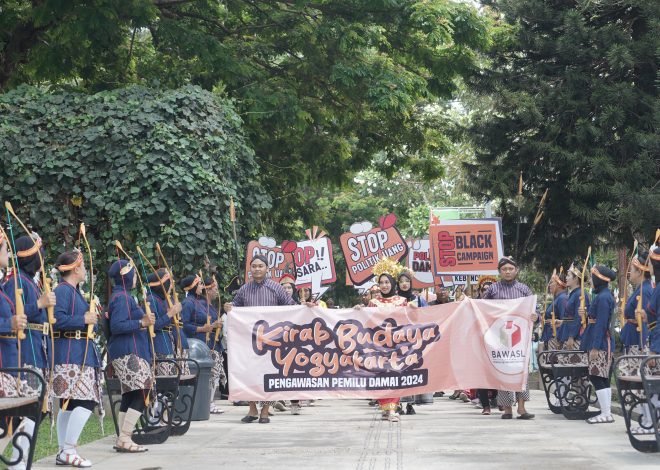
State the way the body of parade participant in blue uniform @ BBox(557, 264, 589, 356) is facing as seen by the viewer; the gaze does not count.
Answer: to the viewer's left

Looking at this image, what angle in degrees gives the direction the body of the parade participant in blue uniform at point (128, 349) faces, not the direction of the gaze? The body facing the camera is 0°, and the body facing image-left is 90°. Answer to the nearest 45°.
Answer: approximately 270°

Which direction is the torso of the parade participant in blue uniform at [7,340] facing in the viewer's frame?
to the viewer's right

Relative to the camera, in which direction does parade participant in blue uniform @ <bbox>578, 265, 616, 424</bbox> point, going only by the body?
to the viewer's left

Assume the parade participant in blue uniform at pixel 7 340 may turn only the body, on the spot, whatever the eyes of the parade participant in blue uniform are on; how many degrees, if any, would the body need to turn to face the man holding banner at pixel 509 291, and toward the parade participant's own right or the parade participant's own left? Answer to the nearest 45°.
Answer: approximately 45° to the parade participant's own left

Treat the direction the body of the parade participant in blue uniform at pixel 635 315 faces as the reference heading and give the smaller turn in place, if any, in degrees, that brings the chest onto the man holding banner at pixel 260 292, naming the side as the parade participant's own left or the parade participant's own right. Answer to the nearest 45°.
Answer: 0° — they already face them

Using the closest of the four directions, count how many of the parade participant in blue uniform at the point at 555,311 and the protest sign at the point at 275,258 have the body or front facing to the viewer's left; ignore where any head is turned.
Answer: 1

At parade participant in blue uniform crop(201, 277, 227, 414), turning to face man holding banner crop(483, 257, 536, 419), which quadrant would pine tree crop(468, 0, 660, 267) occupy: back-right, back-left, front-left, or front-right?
front-left

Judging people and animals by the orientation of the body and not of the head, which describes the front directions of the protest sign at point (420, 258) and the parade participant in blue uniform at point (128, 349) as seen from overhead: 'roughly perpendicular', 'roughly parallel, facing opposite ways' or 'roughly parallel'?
roughly perpendicular

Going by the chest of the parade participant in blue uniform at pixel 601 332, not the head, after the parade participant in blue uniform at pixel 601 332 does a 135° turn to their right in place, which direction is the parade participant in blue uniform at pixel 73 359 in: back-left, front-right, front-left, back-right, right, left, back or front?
back

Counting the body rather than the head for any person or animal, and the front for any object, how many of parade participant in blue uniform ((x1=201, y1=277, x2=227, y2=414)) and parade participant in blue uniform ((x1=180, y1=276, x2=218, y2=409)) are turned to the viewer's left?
0

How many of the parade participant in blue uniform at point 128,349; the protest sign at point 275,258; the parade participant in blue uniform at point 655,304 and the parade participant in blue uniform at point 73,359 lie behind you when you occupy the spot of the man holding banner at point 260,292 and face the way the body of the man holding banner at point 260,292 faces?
1

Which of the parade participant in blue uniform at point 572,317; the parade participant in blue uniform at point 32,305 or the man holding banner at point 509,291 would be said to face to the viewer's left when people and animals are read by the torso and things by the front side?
the parade participant in blue uniform at point 572,317
